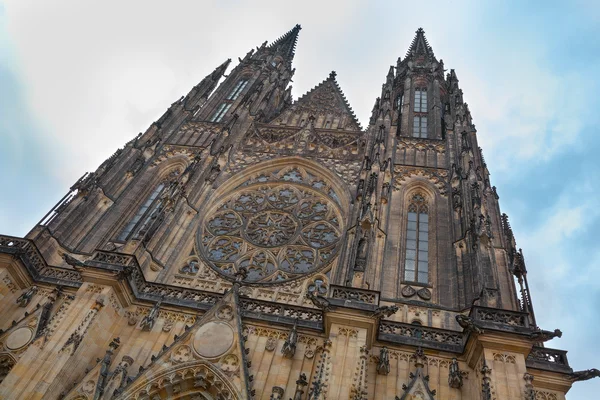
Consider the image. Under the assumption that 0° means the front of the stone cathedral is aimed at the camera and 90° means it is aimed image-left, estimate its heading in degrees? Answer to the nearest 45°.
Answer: approximately 0°
